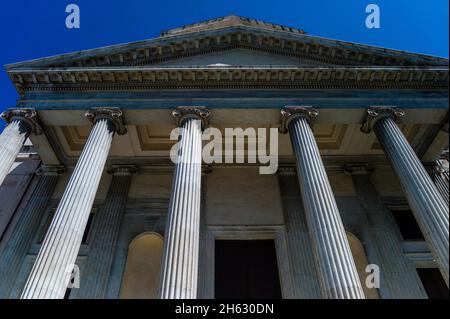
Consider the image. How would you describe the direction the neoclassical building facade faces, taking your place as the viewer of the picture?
facing the viewer
